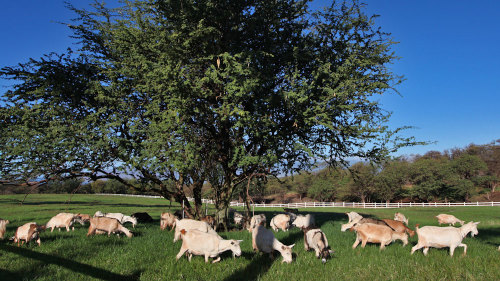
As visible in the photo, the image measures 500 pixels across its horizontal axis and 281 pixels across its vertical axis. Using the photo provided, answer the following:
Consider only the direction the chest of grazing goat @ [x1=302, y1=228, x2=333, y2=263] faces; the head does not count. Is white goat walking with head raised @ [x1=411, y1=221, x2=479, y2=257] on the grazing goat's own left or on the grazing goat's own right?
on the grazing goat's own left

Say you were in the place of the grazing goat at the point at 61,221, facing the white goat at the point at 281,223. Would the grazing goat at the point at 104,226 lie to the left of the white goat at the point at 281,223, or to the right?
right

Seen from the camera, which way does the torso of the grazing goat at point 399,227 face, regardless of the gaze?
to the viewer's right

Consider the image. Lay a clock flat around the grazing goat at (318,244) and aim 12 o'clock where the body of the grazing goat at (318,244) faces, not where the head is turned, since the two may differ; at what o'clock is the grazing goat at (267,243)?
the grazing goat at (267,243) is roughly at 4 o'clock from the grazing goat at (318,244).

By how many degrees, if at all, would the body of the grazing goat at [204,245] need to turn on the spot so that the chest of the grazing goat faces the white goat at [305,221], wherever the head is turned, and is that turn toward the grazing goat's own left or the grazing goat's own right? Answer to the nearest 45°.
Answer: approximately 45° to the grazing goat's own left

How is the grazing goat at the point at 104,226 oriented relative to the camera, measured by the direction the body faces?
to the viewer's right

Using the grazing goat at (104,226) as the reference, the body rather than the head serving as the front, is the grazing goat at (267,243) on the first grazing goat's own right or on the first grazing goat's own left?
on the first grazing goat's own right

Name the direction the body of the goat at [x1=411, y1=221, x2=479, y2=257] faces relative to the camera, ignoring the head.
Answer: to the viewer's right
